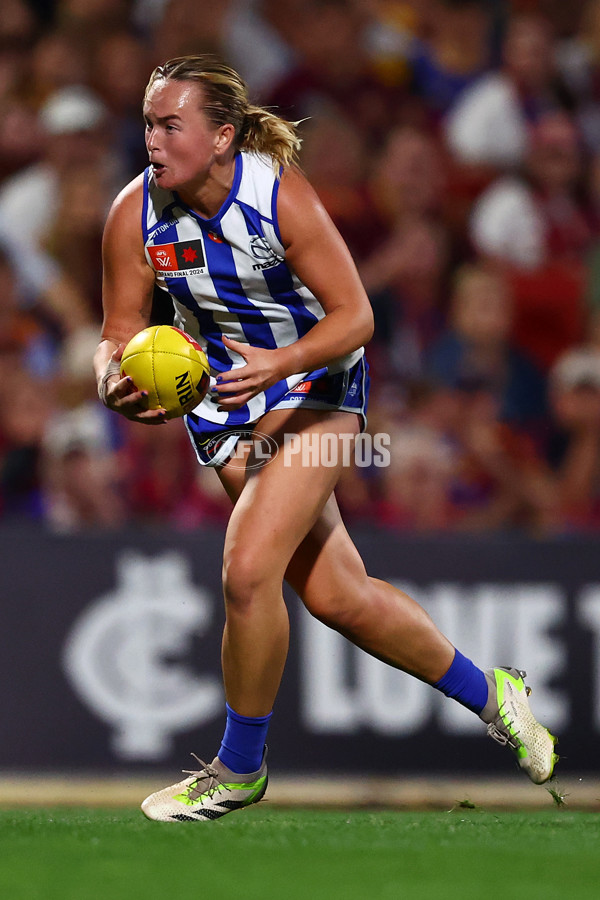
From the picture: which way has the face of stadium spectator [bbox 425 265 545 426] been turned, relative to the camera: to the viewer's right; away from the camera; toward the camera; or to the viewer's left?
toward the camera

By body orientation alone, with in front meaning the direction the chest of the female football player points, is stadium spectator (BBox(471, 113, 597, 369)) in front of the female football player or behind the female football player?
behind

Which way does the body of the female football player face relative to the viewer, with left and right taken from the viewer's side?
facing the viewer and to the left of the viewer

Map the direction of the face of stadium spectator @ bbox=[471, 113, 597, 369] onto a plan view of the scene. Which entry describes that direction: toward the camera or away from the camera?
toward the camera

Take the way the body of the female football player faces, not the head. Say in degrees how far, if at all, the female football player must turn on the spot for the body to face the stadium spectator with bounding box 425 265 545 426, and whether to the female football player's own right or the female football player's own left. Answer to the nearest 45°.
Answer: approximately 135° to the female football player's own right

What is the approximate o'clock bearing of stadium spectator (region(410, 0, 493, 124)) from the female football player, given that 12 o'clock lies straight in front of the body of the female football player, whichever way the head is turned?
The stadium spectator is roughly at 5 o'clock from the female football player.

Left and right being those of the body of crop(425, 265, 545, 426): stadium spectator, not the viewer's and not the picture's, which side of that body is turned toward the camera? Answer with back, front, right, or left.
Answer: front

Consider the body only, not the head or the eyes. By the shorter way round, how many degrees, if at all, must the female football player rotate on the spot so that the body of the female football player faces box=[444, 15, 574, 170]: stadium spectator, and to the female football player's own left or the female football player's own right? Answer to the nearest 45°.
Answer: approximately 135° to the female football player's own right

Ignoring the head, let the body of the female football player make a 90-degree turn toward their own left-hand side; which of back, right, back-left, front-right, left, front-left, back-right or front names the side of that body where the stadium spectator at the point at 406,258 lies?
back-left
